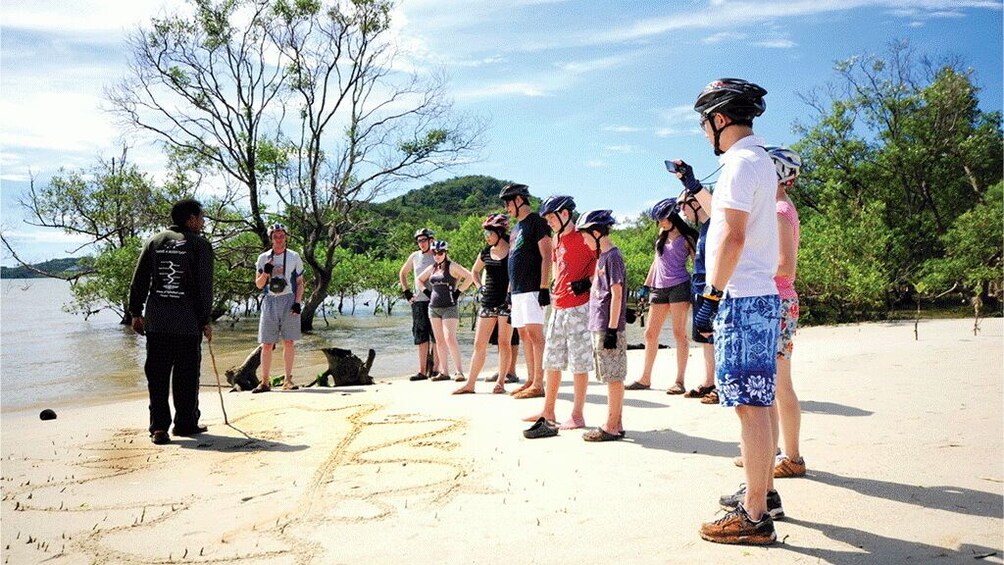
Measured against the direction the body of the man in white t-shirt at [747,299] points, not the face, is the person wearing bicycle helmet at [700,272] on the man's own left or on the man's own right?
on the man's own right

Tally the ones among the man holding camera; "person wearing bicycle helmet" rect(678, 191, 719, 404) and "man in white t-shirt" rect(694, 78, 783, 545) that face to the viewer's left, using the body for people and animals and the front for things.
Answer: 2

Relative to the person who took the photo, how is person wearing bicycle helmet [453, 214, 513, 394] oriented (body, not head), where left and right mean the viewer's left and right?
facing the viewer and to the left of the viewer

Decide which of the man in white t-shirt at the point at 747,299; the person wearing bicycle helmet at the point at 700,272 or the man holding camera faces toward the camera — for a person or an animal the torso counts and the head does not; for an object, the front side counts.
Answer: the man holding camera

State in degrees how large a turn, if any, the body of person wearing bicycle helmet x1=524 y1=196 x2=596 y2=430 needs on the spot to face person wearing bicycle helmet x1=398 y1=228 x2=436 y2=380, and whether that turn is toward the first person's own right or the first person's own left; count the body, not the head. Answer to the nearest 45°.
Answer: approximately 90° to the first person's own right

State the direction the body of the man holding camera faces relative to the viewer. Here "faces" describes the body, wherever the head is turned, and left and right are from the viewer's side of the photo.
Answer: facing the viewer

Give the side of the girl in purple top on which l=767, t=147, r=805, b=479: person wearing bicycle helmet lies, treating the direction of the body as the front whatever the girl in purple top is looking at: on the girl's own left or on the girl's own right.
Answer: on the girl's own left

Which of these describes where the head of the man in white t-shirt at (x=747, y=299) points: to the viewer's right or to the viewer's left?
to the viewer's left

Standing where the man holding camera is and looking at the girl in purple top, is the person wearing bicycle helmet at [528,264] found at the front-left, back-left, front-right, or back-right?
front-right

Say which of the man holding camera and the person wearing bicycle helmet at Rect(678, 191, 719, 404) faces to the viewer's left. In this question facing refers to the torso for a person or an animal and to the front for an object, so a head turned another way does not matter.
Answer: the person wearing bicycle helmet

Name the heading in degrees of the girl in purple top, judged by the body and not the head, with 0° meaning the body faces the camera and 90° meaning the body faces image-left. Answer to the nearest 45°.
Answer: approximately 45°

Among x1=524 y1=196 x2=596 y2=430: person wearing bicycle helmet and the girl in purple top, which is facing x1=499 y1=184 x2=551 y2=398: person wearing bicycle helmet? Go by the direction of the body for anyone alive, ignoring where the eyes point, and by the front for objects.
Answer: the girl in purple top

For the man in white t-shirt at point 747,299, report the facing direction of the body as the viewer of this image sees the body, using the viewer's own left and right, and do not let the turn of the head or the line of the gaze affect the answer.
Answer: facing to the left of the viewer

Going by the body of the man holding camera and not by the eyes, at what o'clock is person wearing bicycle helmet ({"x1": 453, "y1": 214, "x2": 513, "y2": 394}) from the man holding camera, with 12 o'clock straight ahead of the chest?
The person wearing bicycle helmet is roughly at 10 o'clock from the man holding camera.

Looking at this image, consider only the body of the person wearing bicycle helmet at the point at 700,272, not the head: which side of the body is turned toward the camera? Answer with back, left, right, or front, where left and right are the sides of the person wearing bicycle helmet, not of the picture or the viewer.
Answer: left
